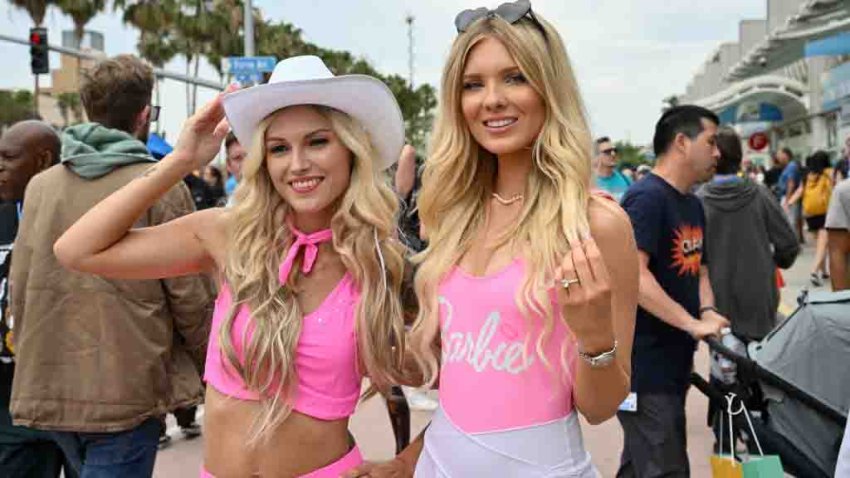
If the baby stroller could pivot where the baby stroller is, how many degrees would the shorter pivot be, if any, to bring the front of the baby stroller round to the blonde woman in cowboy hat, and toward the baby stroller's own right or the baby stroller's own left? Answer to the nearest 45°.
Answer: approximately 135° to the baby stroller's own right

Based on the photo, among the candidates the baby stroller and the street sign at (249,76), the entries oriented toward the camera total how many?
1

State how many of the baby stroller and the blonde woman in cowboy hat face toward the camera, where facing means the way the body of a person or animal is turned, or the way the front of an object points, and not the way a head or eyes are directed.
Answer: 1

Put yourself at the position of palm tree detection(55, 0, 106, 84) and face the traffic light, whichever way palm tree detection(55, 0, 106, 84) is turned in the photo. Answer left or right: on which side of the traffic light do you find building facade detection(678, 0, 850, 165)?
left

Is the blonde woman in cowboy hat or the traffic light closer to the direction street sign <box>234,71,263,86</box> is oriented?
the blonde woman in cowboy hat

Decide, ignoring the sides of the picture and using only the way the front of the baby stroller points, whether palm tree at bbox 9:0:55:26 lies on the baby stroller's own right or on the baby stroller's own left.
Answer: on the baby stroller's own left

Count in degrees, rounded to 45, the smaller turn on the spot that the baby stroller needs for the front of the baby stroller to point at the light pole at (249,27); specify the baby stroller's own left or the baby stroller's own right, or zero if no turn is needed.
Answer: approximately 135° to the baby stroller's own left

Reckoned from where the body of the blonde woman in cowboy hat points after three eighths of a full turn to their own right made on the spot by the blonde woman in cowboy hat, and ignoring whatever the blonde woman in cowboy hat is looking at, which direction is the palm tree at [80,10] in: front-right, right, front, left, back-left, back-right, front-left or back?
front-right

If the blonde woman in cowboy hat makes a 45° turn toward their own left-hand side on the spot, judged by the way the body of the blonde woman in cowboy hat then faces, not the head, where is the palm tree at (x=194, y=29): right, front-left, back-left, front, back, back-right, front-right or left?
back-left

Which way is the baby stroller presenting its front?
to the viewer's right
